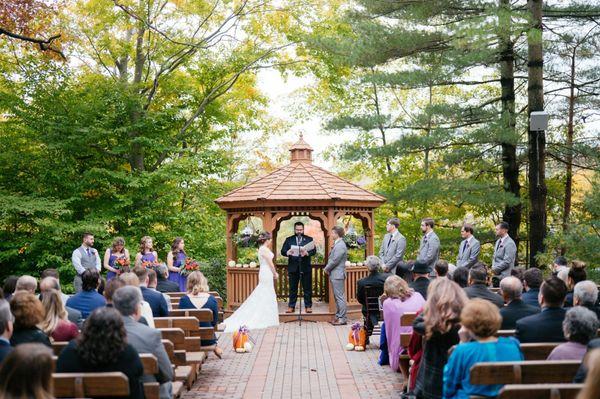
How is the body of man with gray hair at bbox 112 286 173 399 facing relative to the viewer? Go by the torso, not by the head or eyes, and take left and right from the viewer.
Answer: facing away from the viewer and to the right of the viewer

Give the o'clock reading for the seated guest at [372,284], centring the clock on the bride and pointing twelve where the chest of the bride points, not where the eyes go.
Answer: The seated guest is roughly at 2 o'clock from the bride.

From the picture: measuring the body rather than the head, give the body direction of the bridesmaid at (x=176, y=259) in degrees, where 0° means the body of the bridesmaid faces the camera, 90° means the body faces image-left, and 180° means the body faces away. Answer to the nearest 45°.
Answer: approximately 315°

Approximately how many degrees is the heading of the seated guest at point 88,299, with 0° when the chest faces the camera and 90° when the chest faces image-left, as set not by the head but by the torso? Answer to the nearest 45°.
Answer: approximately 225°

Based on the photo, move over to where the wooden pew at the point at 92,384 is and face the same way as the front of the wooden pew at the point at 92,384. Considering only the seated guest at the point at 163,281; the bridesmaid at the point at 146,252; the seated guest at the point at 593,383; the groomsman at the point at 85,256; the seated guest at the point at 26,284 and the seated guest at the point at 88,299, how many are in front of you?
5

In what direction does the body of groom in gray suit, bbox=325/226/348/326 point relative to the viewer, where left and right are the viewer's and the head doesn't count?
facing to the left of the viewer

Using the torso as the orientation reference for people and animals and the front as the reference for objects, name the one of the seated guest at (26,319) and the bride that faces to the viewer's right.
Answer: the bride

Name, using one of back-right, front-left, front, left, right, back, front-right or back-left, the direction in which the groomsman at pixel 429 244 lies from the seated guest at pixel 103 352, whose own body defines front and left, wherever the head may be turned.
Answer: front-right

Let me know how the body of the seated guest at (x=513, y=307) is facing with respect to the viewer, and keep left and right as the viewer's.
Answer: facing away from the viewer and to the left of the viewer

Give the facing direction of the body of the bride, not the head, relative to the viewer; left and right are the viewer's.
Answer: facing to the right of the viewer

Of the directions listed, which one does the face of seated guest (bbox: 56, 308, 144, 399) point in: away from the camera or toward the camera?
away from the camera

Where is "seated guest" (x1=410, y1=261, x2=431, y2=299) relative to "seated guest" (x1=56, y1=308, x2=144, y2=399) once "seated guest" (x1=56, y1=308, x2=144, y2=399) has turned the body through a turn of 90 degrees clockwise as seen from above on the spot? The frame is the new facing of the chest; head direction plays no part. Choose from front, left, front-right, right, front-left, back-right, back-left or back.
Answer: front-left

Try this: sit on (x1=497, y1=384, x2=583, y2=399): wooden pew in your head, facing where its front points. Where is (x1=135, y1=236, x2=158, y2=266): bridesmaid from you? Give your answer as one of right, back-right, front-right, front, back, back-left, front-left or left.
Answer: front-left

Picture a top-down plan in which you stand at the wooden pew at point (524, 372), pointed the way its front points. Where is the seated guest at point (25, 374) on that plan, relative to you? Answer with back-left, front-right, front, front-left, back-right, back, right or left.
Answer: back-left

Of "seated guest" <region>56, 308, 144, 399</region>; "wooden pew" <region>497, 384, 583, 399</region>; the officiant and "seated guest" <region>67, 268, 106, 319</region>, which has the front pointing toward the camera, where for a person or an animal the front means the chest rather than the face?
the officiant

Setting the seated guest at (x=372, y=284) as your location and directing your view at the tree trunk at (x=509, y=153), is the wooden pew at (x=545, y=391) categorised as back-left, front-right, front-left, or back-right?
back-right

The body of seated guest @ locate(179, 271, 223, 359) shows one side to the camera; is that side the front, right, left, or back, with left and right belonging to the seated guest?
back

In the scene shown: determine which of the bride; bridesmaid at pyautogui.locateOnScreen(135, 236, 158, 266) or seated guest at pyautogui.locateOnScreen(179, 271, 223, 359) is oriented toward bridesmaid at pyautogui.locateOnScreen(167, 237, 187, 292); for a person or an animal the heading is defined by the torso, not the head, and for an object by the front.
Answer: the seated guest

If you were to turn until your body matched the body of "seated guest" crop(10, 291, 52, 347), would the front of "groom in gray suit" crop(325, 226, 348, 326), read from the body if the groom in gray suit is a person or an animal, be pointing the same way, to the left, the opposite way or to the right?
to the left

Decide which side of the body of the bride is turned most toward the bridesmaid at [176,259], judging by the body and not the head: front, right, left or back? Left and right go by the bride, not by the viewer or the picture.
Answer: back

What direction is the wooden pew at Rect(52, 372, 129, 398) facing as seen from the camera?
away from the camera

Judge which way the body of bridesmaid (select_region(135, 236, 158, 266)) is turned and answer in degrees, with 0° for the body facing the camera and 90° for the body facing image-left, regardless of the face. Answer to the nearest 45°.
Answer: approximately 315°

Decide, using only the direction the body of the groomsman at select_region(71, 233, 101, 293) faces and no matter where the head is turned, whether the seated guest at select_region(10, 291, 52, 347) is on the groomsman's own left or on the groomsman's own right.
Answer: on the groomsman's own right
